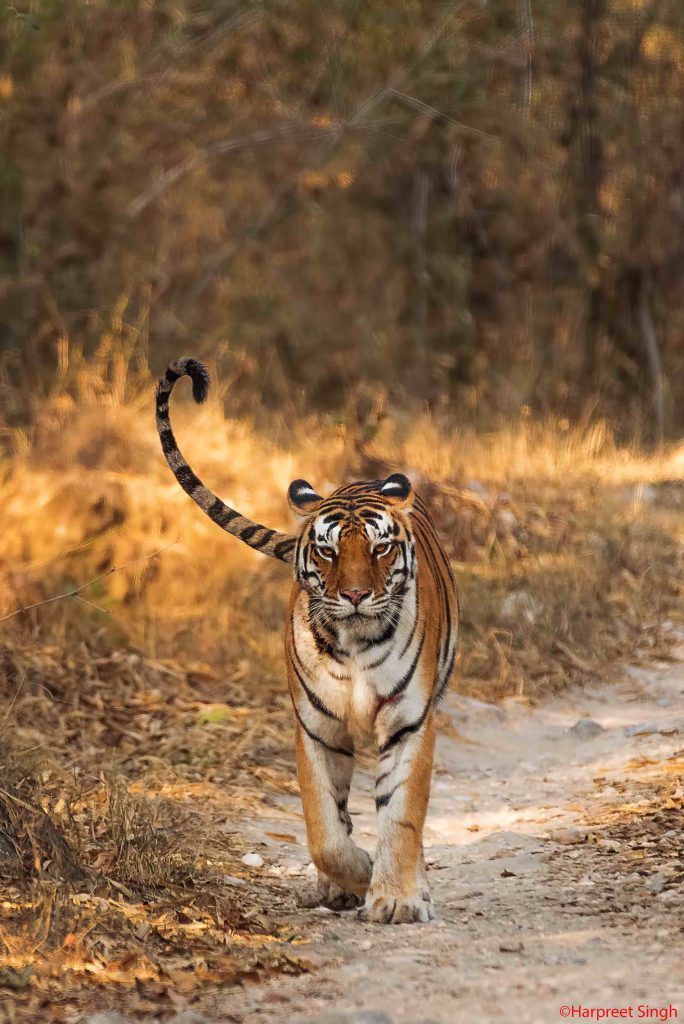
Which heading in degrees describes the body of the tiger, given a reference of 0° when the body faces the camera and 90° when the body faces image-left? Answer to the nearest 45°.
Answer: approximately 0°
